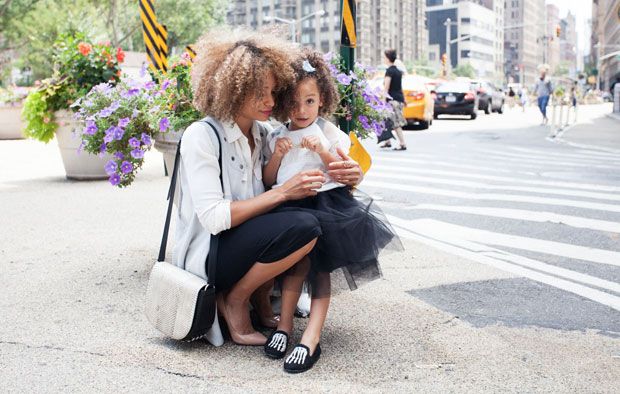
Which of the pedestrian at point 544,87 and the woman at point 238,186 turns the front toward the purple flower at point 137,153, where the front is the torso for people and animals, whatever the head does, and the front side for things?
the pedestrian

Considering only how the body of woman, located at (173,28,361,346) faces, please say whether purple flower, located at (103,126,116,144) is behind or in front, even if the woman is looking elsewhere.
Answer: behind

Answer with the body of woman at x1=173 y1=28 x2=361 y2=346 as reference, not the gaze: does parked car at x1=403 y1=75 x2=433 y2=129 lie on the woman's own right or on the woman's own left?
on the woman's own left
